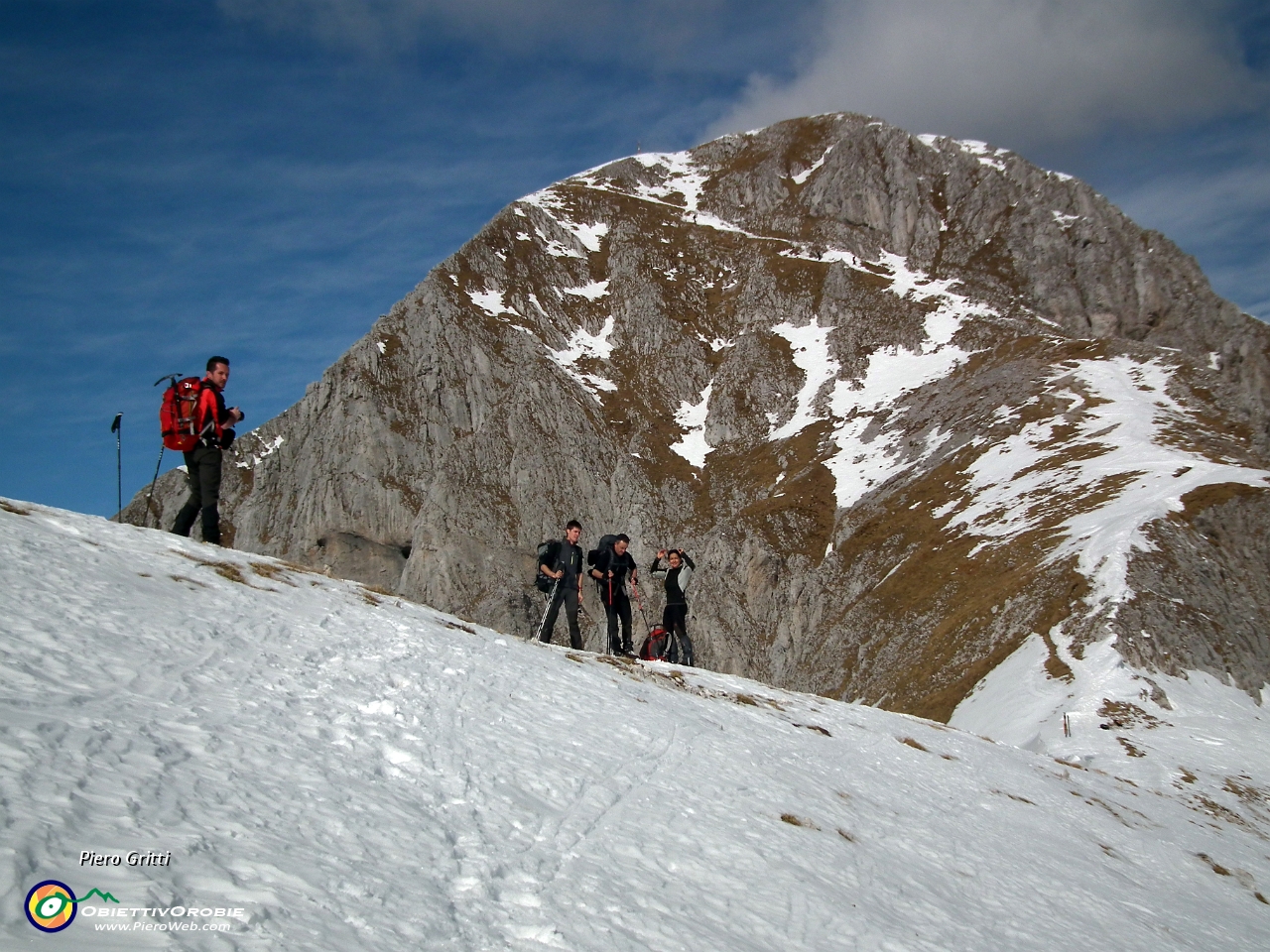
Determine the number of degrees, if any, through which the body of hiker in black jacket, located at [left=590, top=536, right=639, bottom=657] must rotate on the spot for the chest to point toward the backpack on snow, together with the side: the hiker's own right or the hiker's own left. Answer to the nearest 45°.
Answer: approximately 90° to the hiker's own left

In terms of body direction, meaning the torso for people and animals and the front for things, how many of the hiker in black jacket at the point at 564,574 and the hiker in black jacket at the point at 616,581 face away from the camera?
0

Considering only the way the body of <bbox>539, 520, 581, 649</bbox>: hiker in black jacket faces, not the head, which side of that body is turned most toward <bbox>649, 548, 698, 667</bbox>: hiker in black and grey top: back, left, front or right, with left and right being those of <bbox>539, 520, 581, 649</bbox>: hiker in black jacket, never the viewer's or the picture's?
left

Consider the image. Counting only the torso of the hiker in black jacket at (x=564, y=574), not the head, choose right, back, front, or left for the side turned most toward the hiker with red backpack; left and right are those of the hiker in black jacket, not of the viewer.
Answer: right

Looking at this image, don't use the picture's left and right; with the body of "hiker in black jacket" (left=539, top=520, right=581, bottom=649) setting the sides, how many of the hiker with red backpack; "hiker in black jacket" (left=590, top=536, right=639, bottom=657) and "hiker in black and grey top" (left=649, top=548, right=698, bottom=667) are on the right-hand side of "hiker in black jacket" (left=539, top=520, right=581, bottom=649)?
1

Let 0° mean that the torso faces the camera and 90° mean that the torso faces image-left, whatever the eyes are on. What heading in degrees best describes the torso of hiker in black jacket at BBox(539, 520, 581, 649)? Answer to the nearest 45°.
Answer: approximately 315°

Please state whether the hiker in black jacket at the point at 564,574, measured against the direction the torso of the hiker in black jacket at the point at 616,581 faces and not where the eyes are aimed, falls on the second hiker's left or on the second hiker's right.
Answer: on the second hiker's right

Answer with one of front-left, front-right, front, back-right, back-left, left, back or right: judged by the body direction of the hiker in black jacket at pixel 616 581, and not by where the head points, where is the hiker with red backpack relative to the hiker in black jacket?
right

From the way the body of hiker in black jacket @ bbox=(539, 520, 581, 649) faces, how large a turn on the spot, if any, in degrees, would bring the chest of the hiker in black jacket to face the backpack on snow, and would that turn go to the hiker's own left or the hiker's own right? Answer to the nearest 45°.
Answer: approximately 90° to the hiker's own left

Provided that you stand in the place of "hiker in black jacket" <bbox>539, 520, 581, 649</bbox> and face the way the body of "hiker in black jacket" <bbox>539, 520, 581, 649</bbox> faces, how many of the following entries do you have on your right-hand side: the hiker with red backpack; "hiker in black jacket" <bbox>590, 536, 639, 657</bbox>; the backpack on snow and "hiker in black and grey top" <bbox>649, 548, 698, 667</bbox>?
1

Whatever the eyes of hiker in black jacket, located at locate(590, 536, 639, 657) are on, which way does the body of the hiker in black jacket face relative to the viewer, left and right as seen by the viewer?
facing the viewer and to the right of the viewer

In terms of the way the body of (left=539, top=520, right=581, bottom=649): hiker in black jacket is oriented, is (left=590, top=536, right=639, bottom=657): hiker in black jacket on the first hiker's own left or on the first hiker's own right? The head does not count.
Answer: on the first hiker's own left

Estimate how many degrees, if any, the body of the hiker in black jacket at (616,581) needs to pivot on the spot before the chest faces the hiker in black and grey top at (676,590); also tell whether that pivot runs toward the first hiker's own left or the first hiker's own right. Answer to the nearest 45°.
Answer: approximately 90° to the first hiker's own left
